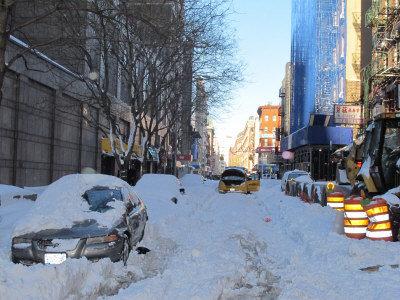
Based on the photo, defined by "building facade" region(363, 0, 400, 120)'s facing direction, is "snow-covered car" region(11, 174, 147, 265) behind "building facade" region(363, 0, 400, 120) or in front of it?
in front

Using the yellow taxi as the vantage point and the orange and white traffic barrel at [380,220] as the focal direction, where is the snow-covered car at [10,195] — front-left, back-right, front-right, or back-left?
front-right

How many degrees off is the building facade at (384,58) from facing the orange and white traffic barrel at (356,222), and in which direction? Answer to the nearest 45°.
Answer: approximately 45° to its left

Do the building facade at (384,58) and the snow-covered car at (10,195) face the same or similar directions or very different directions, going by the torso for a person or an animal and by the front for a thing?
very different directions

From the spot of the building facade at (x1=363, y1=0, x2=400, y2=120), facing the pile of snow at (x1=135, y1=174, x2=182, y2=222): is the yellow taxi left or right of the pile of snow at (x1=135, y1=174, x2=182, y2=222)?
right

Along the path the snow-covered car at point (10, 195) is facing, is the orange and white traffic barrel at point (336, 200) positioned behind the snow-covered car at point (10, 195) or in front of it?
in front

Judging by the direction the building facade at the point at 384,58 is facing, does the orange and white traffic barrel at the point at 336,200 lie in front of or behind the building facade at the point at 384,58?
in front

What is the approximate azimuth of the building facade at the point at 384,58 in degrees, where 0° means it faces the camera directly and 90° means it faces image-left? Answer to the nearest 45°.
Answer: approximately 45°
